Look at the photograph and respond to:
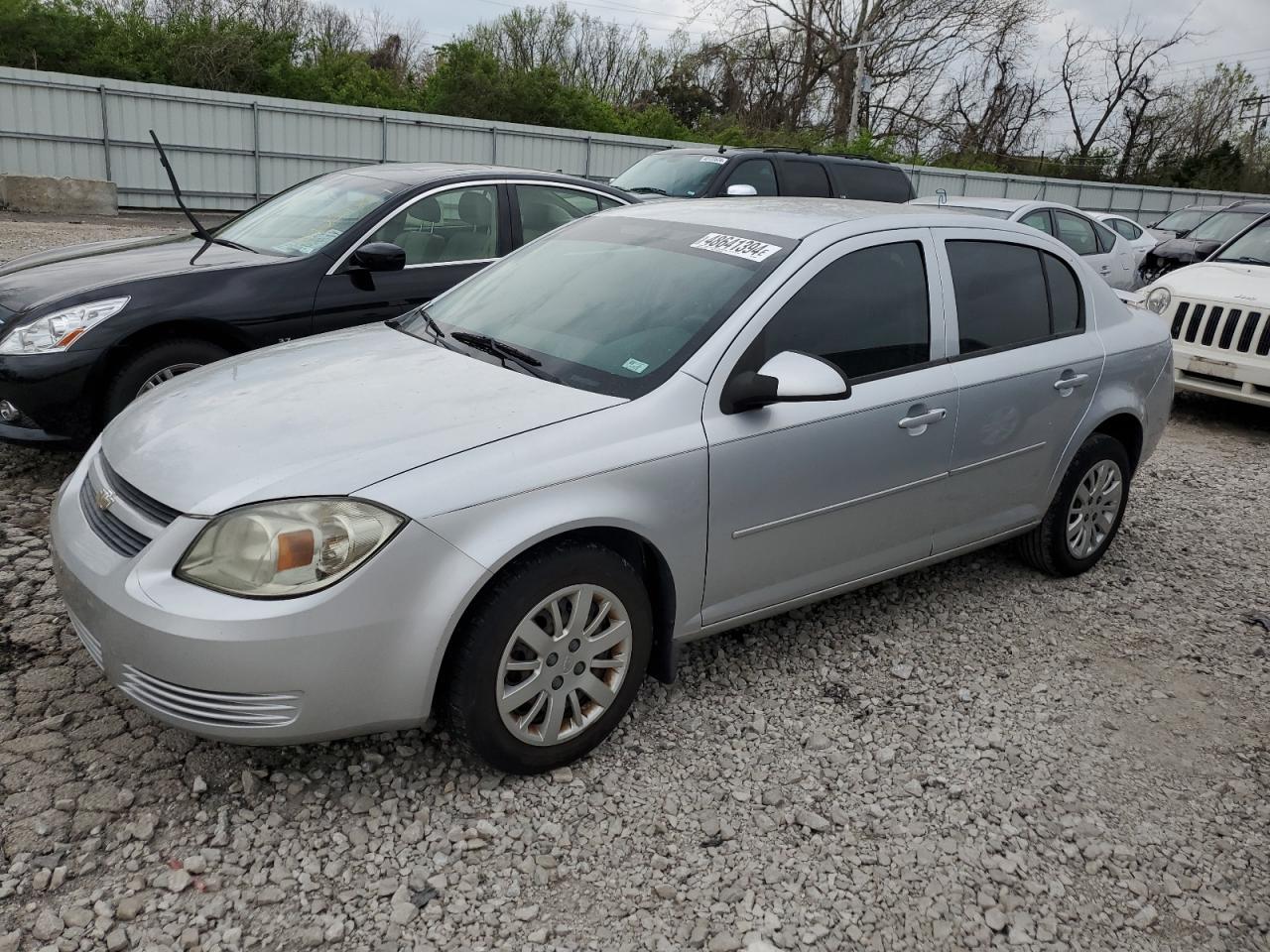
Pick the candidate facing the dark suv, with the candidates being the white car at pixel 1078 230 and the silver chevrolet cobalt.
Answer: the white car

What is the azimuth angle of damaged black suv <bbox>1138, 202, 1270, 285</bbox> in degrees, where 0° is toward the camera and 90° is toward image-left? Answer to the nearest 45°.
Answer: approximately 45°

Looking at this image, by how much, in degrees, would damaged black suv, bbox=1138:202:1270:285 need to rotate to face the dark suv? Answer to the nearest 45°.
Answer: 0° — it already faces it

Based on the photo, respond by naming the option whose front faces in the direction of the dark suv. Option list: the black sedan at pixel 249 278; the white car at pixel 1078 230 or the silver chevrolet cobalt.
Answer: the white car

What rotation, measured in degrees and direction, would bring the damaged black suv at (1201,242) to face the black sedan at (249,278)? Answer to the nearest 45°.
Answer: approximately 45° to its left

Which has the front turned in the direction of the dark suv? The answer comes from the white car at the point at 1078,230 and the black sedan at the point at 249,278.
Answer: the white car

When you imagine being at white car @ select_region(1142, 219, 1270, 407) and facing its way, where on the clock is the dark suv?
The dark suv is roughly at 2 o'clock from the white car.

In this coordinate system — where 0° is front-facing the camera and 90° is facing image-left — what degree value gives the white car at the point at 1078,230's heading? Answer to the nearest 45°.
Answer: approximately 45°

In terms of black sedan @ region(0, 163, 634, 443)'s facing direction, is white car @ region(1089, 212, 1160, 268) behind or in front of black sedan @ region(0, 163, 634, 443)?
behind

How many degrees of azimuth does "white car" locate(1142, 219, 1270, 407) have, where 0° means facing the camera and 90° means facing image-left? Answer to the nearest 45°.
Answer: approximately 45°
